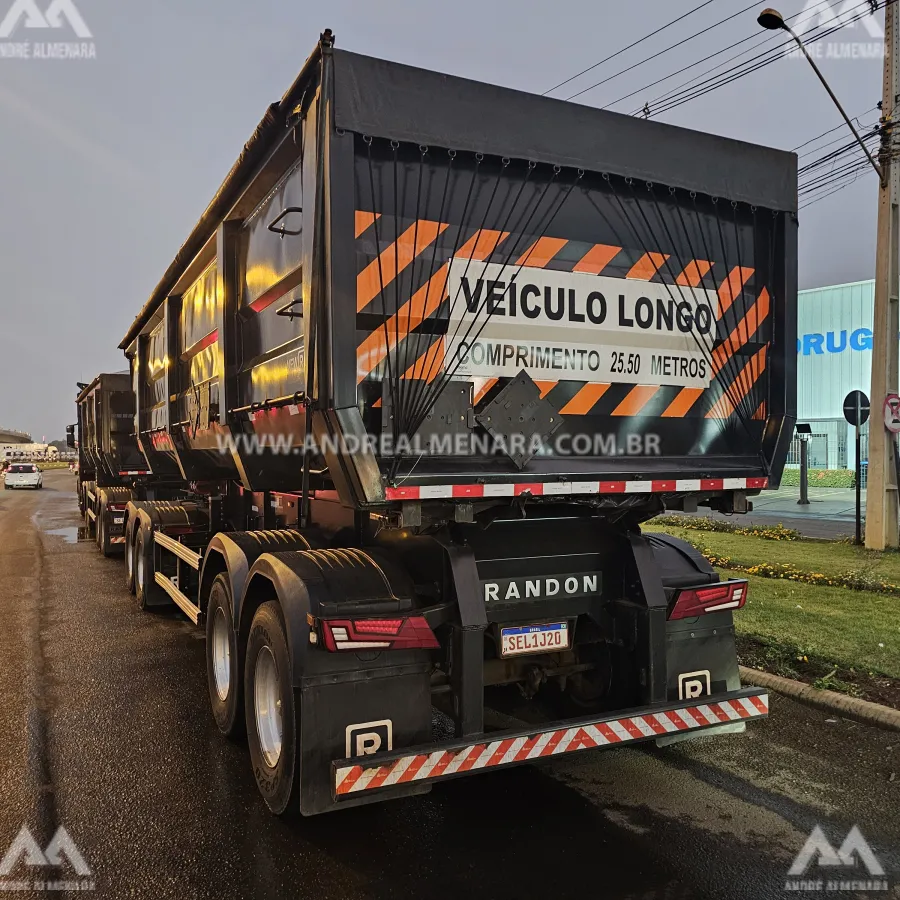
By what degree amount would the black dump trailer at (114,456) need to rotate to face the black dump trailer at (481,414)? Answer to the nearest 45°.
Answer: approximately 180°

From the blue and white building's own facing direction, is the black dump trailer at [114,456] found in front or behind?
in front

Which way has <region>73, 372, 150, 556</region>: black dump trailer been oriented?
away from the camera

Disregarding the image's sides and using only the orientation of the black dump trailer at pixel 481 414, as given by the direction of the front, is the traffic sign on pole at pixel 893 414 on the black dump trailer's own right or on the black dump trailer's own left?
on the black dump trailer's own right

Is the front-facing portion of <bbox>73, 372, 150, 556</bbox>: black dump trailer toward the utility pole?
no

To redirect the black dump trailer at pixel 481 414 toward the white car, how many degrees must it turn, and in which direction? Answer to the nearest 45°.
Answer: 0° — it already faces it

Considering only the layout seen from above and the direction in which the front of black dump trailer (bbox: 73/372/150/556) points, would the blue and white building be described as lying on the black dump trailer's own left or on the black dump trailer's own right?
on the black dump trailer's own right

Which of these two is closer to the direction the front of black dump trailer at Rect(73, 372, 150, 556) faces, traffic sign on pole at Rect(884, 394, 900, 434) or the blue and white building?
the blue and white building

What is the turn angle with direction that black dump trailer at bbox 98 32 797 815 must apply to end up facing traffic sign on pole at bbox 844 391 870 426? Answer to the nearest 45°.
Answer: approximately 90° to its right

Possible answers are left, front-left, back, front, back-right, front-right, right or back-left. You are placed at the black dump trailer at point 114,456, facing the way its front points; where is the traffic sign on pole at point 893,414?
back-right

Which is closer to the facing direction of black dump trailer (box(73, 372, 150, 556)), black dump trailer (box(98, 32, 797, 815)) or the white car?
the white car

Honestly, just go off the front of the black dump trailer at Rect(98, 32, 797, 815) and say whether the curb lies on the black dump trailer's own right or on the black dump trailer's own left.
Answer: on the black dump trailer's own right

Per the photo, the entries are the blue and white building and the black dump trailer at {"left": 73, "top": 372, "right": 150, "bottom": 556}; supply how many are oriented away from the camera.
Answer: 1

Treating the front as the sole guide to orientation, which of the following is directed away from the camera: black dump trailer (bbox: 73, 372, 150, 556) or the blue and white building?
the black dump trailer

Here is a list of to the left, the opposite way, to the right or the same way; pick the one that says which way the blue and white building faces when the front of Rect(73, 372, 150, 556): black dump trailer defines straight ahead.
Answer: to the left

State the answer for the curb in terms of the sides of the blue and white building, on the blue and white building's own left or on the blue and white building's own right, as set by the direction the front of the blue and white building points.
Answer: on the blue and white building's own left

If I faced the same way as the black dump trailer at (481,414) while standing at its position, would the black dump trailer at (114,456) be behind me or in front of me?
in front

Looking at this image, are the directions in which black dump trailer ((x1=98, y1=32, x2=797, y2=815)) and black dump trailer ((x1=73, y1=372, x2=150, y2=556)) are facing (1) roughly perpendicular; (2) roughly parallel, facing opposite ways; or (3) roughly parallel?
roughly parallel

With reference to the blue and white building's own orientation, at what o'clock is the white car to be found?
The white car is roughly at 1 o'clock from the blue and white building.
